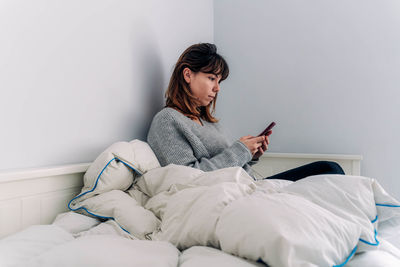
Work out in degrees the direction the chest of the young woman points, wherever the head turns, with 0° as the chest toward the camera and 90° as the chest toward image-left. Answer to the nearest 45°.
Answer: approximately 270°

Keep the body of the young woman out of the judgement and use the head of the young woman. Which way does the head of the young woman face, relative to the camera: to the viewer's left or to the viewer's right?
to the viewer's right

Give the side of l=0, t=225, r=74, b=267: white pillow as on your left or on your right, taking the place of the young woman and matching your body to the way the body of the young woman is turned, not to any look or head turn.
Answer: on your right

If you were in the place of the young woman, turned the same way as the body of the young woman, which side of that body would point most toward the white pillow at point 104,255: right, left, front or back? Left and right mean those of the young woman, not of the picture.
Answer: right
